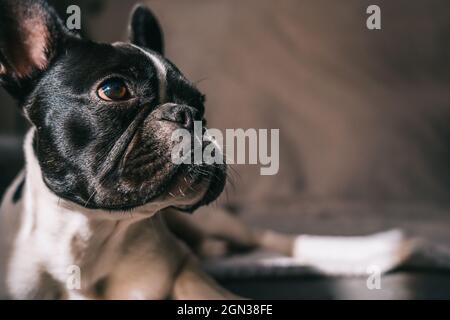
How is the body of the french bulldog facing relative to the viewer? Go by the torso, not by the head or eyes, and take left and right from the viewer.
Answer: facing the viewer and to the right of the viewer
